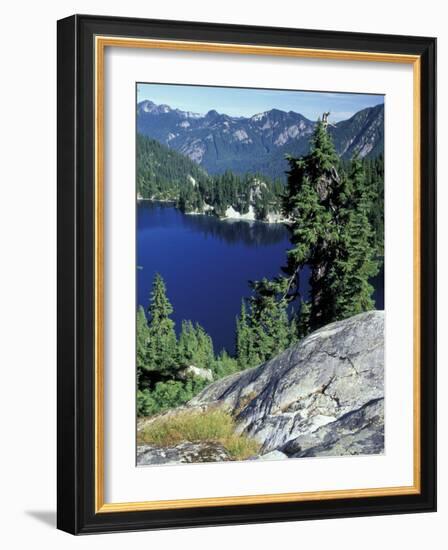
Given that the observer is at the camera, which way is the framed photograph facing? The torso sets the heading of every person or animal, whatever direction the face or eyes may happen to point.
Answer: facing the viewer and to the right of the viewer
